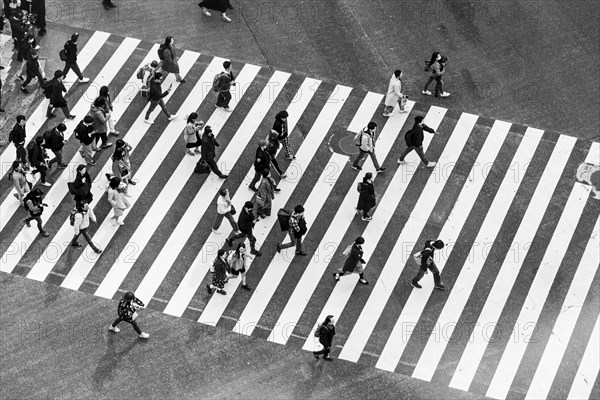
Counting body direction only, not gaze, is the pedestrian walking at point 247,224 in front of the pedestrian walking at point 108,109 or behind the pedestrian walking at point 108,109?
in front

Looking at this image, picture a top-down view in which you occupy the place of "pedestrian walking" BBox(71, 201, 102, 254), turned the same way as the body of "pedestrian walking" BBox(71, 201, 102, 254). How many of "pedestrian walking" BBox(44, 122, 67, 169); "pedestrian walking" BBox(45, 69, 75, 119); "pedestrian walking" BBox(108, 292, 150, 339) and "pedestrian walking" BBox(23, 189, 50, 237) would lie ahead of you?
1

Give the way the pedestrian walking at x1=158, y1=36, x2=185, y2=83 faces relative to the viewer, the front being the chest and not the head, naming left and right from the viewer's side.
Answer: facing to the right of the viewer
